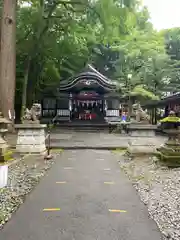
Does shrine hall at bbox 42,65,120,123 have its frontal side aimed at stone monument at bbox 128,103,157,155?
yes

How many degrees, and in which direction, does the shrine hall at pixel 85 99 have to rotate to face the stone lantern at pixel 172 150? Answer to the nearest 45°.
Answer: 0° — it already faces it

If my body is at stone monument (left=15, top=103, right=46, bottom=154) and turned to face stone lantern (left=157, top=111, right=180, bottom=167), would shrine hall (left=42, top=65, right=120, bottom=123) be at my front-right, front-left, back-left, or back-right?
back-left

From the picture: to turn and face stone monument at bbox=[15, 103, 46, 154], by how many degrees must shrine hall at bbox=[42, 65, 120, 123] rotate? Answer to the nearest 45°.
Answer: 0° — it already faces it

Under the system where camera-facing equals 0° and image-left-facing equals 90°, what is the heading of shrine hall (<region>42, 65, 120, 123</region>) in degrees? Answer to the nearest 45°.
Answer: approximately 0°
